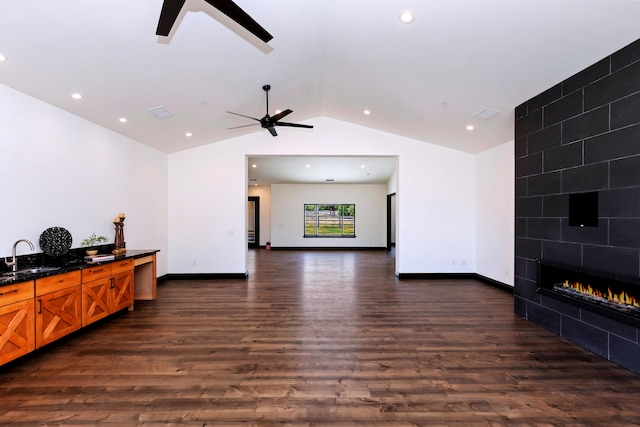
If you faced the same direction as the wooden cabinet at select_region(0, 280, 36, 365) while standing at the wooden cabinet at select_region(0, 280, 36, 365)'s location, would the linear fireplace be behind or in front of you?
in front

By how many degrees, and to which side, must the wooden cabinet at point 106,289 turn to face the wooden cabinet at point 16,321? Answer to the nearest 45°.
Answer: approximately 90° to its right

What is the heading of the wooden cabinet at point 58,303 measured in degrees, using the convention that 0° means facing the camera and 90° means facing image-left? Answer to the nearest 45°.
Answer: approximately 315°

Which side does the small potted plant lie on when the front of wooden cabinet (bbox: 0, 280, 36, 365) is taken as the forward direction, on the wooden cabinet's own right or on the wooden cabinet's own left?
on the wooden cabinet's own left

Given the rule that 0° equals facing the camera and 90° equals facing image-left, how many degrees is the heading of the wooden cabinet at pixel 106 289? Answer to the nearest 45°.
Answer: approximately 315°
